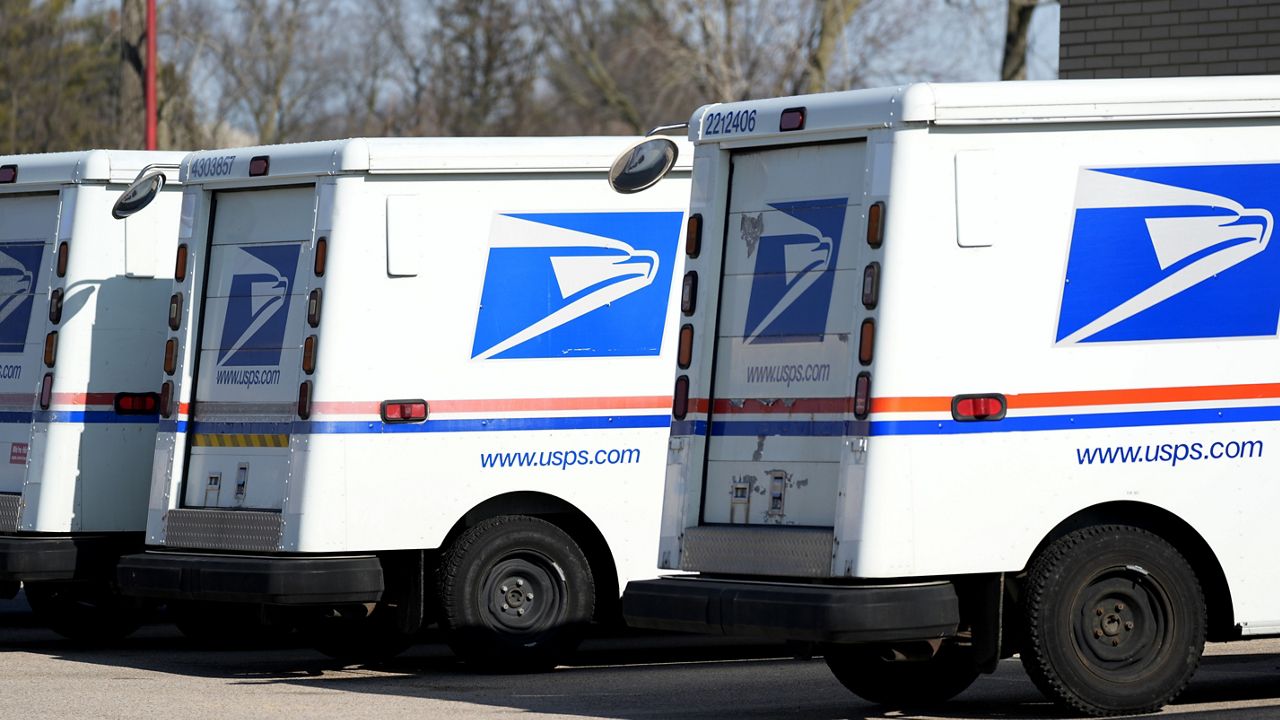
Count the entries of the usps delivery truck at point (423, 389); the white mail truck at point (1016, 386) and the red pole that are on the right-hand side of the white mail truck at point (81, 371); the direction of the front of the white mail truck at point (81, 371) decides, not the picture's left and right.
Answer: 2

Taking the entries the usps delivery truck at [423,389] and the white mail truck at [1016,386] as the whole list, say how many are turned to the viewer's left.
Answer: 0

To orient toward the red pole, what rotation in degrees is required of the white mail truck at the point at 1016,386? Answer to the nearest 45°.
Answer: approximately 90° to its left

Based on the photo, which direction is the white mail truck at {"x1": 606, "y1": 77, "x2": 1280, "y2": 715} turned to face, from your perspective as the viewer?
facing away from the viewer and to the right of the viewer

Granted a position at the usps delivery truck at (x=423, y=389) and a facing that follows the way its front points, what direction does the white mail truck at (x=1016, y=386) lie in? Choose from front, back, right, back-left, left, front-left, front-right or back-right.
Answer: right

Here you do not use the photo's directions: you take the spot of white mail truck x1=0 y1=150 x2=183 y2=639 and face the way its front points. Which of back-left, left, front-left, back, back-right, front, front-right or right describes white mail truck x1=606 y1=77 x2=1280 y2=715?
right

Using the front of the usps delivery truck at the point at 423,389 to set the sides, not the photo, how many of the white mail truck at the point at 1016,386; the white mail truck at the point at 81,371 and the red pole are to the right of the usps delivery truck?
1

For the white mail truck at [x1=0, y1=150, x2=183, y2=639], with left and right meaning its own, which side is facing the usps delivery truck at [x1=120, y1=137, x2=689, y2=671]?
right

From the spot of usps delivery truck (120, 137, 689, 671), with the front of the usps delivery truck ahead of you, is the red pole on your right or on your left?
on your left

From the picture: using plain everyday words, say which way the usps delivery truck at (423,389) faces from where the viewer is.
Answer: facing away from the viewer and to the right of the viewer

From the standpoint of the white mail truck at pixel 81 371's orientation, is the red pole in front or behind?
in front

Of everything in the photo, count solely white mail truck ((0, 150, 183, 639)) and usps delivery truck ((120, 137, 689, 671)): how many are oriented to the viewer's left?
0
